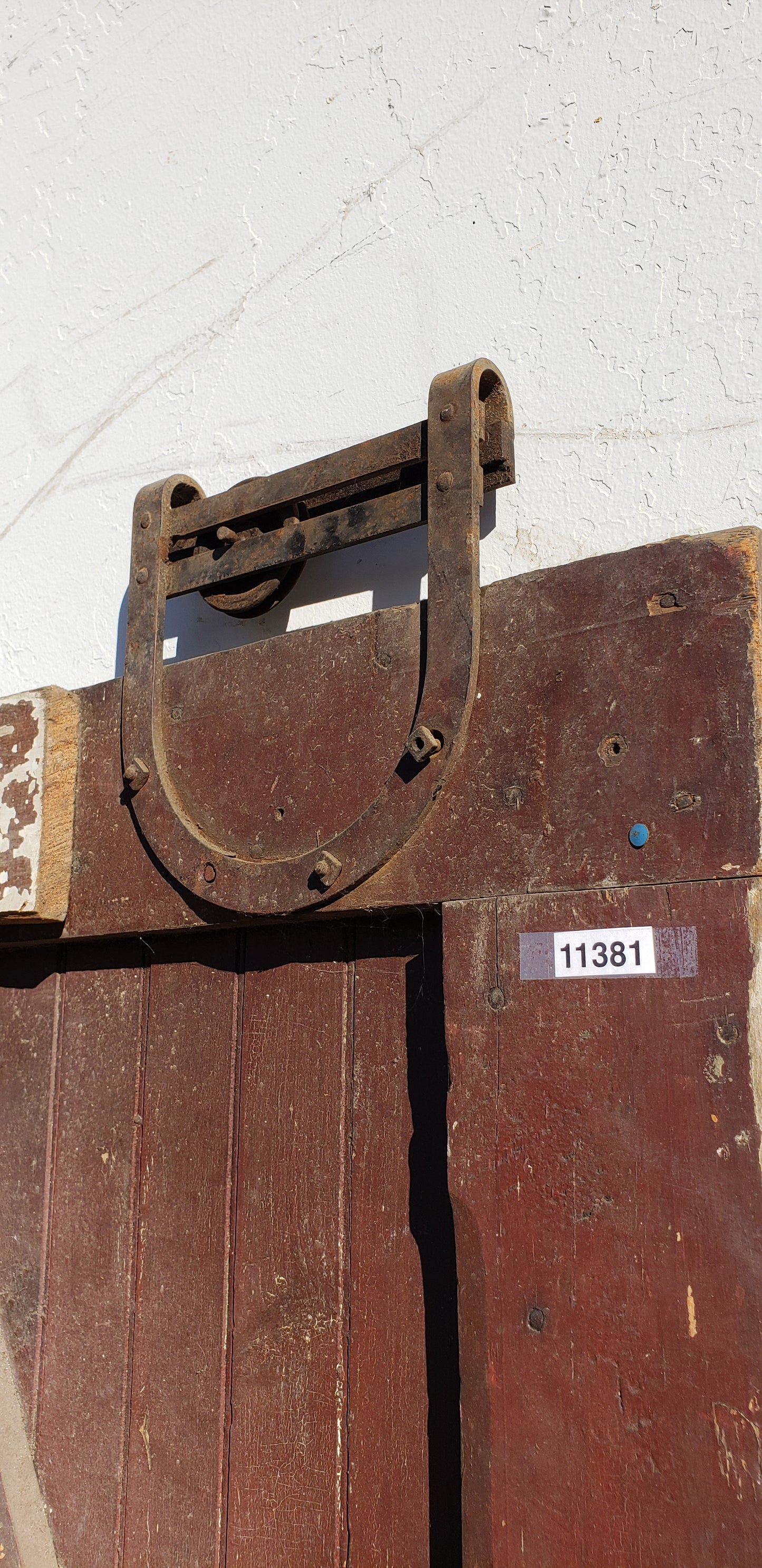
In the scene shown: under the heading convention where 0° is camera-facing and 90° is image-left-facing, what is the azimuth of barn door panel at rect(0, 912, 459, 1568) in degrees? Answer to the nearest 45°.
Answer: approximately 0°
